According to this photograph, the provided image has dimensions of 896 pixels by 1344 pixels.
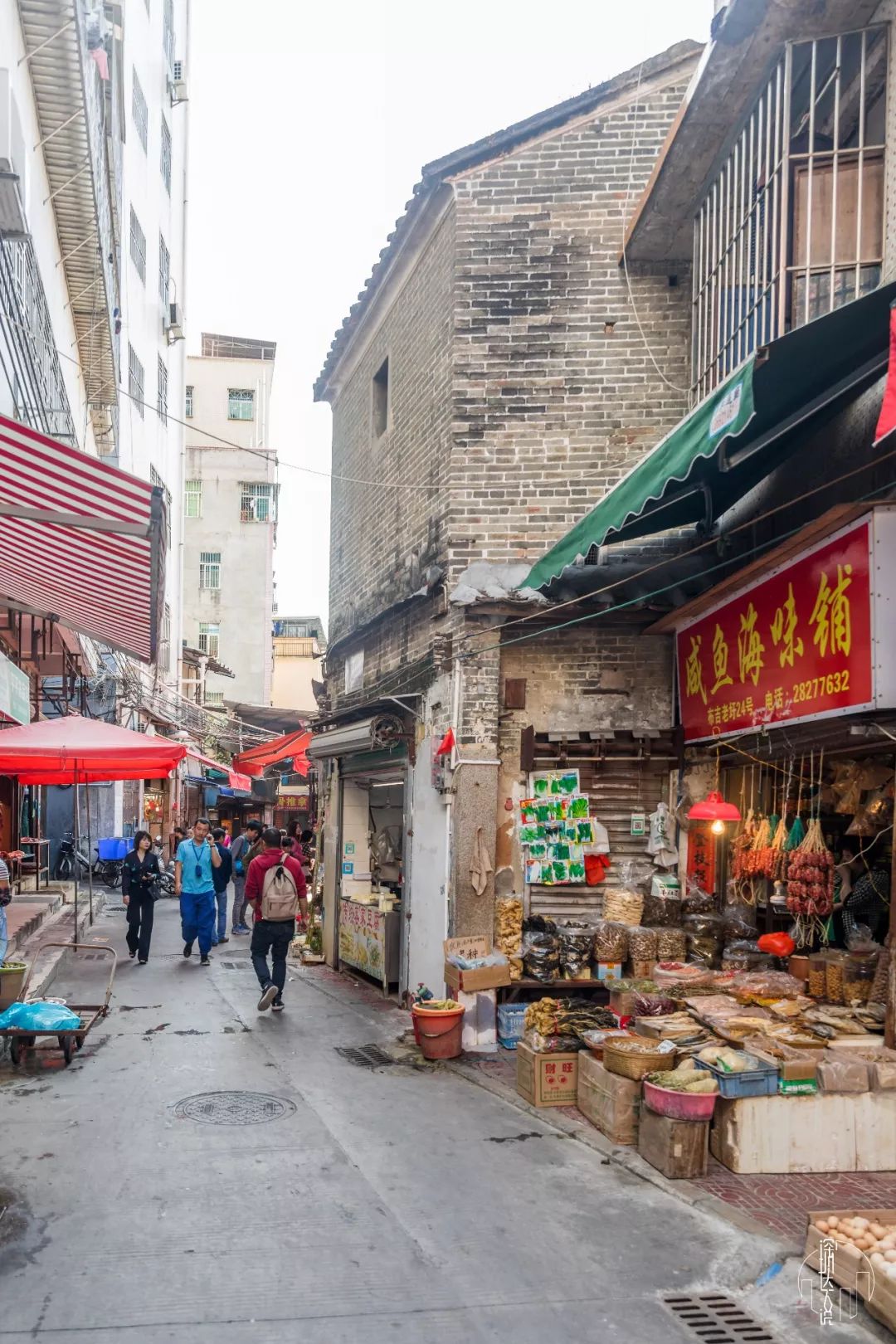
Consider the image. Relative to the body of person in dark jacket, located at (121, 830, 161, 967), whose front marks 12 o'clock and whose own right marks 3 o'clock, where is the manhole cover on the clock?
The manhole cover is roughly at 12 o'clock from the person in dark jacket.

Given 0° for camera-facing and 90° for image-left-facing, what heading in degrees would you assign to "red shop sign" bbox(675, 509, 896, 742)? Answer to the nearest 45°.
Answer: approximately 45°

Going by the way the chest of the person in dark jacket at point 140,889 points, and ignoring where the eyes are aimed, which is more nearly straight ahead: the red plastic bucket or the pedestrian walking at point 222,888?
the red plastic bucket

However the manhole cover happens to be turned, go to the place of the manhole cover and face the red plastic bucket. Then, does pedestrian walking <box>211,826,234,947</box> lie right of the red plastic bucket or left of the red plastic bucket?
left

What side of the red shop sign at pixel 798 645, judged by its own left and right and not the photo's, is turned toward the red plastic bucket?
front

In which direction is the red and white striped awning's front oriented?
to the viewer's right

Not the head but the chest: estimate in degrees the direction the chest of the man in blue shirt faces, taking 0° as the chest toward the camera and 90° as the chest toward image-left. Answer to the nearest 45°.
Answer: approximately 0°

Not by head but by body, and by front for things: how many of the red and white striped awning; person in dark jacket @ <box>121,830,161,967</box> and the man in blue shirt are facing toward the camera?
2
